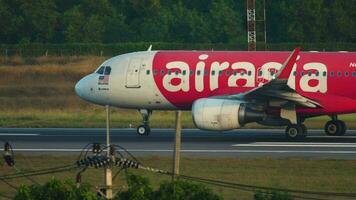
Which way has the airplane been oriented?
to the viewer's left

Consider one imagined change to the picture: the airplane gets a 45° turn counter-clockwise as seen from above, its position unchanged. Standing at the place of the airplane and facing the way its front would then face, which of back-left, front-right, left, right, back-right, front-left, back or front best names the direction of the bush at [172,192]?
front-left

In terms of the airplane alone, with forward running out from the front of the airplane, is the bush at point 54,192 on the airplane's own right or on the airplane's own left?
on the airplane's own left
